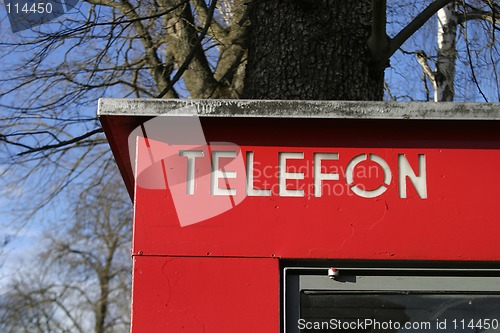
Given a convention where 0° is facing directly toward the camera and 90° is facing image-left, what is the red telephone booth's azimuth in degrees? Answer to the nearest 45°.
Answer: approximately 0°

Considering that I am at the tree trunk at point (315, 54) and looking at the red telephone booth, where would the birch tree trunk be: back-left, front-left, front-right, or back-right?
back-left

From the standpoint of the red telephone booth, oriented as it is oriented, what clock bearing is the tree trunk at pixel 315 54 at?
The tree trunk is roughly at 6 o'clock from the red telephone booth.

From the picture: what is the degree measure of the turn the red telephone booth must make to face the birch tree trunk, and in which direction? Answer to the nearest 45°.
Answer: approximately 180°
